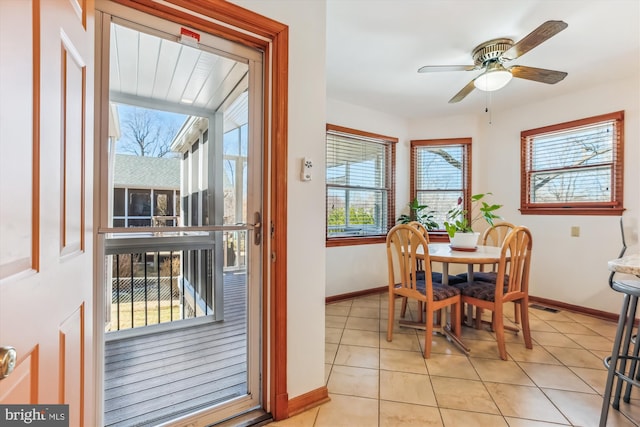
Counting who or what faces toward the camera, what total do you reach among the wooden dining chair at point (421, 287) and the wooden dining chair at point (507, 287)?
0

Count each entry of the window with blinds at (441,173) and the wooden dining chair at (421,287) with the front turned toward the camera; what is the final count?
1

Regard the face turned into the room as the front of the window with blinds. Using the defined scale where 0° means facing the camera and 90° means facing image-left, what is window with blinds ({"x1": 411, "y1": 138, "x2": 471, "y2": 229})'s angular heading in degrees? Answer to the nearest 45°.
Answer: approximately 0°

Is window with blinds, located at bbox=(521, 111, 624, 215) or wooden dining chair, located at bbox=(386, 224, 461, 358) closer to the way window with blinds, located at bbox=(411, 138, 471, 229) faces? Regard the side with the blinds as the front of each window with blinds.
the wooden dining chair

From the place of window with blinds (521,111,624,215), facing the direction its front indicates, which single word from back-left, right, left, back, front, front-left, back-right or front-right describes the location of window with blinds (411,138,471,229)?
front-right

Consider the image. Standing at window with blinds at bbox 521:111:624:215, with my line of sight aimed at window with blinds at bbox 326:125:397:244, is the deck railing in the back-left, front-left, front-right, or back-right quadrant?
front-left

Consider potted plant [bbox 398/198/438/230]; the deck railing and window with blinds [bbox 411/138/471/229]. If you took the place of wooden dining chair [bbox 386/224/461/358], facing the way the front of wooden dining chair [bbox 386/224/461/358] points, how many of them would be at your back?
1

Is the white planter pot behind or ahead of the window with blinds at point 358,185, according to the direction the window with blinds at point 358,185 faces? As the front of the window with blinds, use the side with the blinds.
ahead

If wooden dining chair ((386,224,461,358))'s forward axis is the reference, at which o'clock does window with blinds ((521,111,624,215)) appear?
The window with blinds is roughly at 12 o'clock from the wooden dining chair.

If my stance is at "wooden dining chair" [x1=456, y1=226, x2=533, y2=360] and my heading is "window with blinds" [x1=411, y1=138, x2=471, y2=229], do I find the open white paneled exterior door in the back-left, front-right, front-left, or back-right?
back-left

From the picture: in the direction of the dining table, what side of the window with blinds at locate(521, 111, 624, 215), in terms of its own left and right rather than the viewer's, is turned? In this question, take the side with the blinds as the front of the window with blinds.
front

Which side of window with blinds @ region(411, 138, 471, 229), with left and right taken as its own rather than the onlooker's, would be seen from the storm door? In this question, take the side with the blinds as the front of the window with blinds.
front

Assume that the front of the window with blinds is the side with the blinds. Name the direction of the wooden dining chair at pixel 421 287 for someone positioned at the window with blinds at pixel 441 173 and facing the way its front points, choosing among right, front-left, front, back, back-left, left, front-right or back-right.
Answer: front

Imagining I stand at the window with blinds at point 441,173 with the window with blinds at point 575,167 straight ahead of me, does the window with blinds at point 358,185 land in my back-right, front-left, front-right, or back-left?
back-right

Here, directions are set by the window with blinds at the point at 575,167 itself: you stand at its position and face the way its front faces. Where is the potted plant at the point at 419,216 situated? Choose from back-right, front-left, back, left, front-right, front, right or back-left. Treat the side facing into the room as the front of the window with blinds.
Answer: front-right
